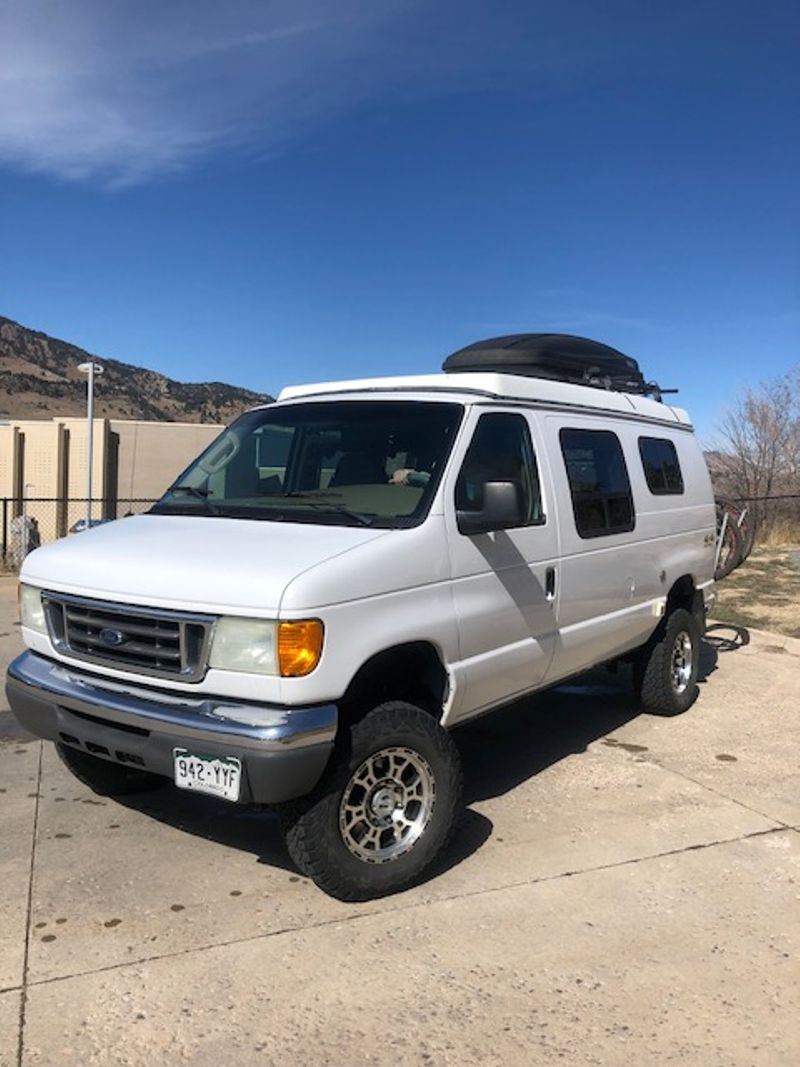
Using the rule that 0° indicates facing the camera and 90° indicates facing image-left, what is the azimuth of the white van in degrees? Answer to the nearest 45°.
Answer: approximately 45°

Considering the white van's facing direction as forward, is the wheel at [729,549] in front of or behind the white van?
behind

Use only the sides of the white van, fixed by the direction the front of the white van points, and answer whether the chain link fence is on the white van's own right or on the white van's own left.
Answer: on the white van's own right
